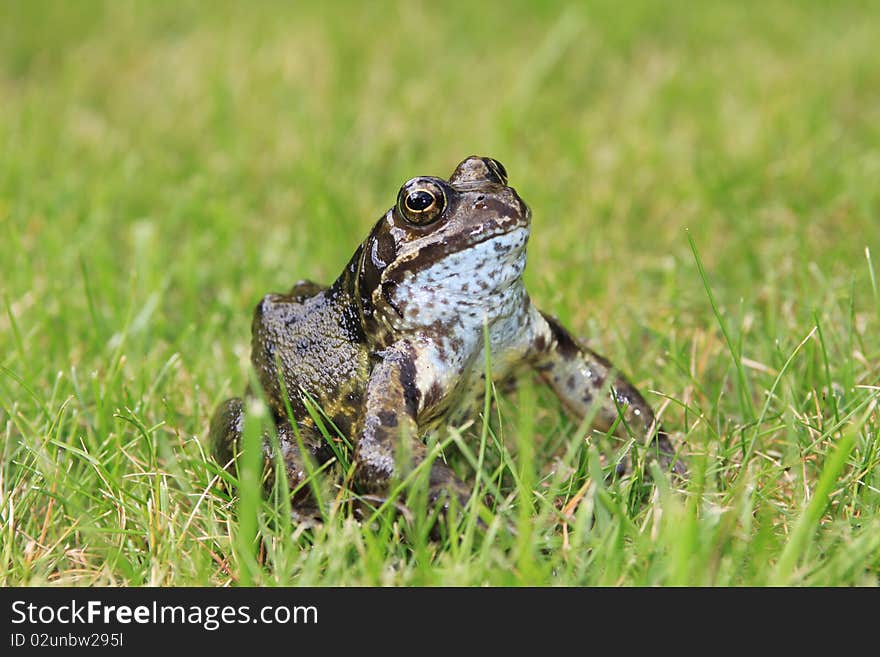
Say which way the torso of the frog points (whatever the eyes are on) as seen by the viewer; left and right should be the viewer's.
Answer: facing the viewer and to the right of the viewer
